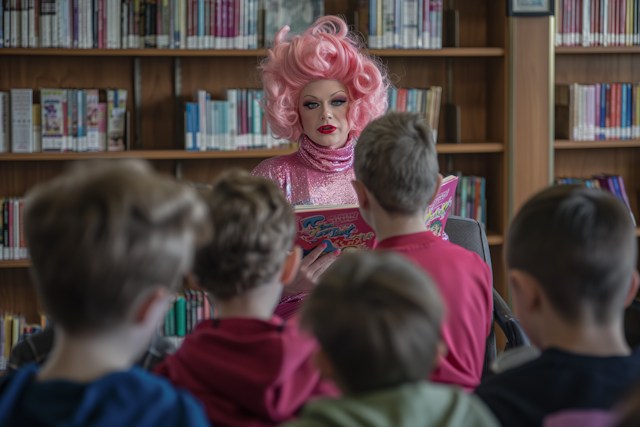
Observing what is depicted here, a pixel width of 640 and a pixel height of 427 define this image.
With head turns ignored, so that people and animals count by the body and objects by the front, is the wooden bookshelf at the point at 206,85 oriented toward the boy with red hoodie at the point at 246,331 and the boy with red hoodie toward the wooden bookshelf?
yes

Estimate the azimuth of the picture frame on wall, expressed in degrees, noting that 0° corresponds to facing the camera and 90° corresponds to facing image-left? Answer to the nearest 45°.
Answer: approximately 0°

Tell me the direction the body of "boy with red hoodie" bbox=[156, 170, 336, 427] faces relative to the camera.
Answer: away from the camera

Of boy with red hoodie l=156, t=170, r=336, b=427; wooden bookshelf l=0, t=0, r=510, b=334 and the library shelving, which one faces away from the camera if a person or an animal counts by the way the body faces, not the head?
the boy with red hoodie

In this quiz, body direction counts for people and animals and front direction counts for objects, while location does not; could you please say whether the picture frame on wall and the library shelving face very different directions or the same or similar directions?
same or similar directions

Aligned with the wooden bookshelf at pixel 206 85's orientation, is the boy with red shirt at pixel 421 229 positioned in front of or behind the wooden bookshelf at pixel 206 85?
in front

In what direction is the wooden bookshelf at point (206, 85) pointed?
toward the camera

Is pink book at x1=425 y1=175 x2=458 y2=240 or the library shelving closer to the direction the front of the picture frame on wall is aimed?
the pink book

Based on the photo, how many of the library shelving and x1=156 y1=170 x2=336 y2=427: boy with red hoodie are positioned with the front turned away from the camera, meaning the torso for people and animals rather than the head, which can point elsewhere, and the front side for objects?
1

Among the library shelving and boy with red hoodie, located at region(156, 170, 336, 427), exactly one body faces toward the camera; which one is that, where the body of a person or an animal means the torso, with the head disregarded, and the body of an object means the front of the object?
the library shelving

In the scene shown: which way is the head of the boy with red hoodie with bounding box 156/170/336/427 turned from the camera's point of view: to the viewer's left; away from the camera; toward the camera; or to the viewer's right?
away from the camera

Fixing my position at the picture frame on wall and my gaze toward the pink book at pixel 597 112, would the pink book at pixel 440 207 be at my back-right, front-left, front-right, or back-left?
back-right

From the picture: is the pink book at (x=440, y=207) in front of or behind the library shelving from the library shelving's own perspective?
in front
